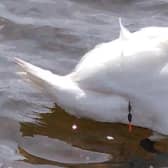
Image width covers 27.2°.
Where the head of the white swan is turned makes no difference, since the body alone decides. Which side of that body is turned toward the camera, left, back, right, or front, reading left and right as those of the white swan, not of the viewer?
right
